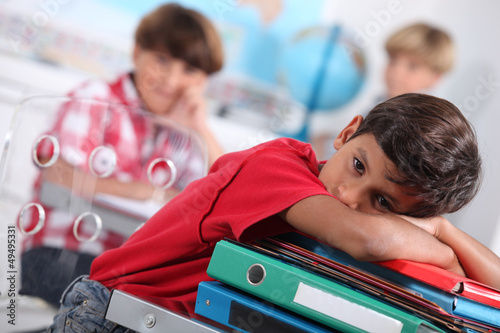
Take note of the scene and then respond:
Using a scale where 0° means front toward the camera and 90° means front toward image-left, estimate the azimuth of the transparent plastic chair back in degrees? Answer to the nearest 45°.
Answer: approximately 315°

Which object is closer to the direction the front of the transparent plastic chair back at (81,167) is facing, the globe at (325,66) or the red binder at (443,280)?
the red binder

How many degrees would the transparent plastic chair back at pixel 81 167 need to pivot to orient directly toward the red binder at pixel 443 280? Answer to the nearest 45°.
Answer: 0° — it already faces it

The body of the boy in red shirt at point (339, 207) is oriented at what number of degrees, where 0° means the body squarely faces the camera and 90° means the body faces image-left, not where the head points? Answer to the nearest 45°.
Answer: approximately 270°

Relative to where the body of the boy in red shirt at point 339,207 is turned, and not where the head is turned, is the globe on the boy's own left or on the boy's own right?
on the boy's own left

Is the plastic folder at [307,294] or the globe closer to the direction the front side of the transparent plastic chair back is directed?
the plastic folder

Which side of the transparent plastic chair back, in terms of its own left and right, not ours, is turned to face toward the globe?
left

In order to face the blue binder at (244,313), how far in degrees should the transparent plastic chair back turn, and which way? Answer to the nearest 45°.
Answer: approximately 45° to its right
